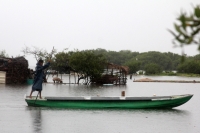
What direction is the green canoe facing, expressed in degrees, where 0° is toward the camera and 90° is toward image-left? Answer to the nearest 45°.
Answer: approximately 270°

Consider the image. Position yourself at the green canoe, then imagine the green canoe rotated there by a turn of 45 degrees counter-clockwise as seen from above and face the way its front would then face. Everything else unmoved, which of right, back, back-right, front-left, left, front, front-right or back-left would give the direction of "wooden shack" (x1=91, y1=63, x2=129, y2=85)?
front-left

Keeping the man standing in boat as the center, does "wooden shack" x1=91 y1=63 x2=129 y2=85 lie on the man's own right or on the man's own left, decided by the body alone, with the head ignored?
on the man's own left

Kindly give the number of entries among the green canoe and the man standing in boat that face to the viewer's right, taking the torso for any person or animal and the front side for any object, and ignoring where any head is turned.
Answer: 2

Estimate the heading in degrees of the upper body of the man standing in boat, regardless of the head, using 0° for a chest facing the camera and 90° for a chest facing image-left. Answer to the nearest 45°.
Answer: approximately 270°
